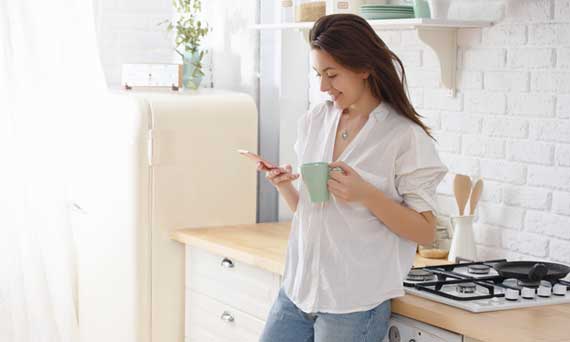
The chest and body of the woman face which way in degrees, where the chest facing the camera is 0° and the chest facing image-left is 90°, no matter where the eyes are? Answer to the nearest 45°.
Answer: approximately 45°

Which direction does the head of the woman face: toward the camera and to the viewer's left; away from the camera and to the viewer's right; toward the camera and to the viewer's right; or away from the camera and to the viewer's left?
toward the camera and to the viewer's left

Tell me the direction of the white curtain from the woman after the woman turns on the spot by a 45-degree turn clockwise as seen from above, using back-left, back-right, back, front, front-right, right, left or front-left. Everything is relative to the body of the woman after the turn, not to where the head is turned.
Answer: front-right

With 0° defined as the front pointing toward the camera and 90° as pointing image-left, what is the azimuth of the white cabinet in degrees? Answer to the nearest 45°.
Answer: approximately 45°

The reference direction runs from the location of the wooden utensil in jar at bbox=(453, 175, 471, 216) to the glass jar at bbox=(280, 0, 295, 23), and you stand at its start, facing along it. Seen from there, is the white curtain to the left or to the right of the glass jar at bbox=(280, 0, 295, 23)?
left

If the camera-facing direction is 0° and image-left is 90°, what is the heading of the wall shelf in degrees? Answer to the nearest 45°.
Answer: approximately 45°

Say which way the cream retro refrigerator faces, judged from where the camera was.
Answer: facing the viewer and to the left of the viewer

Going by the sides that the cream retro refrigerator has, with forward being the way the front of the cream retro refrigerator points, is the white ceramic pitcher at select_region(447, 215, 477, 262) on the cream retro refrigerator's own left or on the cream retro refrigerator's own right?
on the cream retro refrigerator's own left
